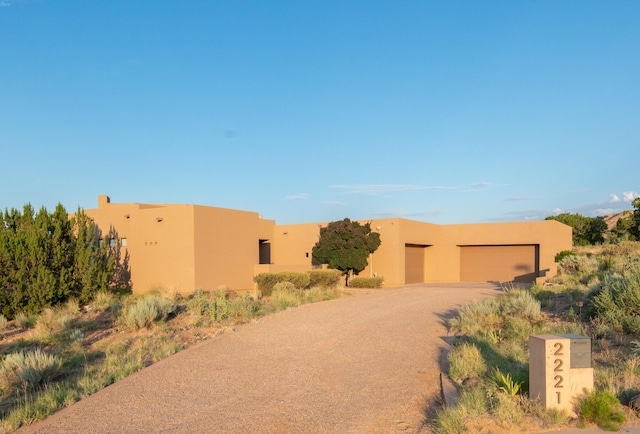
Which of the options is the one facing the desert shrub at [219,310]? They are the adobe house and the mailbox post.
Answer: the adobe house

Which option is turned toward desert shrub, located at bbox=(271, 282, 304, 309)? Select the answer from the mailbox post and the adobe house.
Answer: the adobe house

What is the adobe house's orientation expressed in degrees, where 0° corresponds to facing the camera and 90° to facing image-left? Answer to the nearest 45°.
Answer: approximately 0°

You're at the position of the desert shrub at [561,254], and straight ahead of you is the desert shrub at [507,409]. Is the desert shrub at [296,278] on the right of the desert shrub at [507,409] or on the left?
right

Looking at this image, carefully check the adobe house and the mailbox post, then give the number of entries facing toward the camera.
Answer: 2

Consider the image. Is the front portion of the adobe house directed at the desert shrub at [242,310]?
yes
